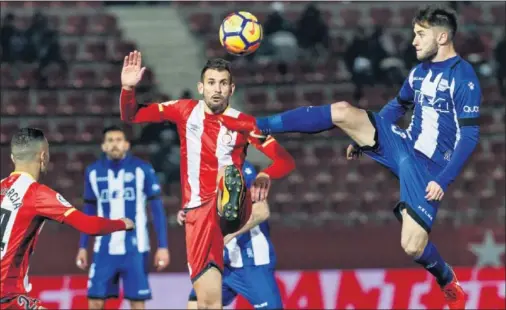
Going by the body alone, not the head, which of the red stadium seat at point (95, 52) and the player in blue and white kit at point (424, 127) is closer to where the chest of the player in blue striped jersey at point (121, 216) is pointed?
the player in blue and white kit

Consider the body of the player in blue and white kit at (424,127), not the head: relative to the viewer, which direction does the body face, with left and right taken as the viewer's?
facing the viewer and to the left of the viewer

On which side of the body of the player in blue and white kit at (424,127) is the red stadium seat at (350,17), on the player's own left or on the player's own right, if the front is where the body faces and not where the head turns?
on the player's own right

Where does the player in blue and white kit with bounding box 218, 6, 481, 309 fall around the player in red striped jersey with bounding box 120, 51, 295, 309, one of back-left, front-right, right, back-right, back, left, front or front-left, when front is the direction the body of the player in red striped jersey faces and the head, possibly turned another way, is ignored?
left

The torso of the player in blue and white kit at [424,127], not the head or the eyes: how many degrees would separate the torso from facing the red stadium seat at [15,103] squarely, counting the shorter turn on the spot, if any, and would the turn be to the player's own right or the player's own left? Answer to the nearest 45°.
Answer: approximately 90° to the player's own right

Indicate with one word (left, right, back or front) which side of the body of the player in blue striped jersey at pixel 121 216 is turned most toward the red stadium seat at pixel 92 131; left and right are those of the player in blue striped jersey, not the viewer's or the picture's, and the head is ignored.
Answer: back

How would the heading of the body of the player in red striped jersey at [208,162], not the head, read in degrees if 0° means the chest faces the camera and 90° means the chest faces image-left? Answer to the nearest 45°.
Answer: approximately 0°

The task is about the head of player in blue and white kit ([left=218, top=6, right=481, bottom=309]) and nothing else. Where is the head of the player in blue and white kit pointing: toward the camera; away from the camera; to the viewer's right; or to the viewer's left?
to the viewer's left

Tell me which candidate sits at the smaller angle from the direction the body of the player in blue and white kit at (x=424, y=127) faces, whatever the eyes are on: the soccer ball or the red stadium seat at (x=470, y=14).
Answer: the soccer ball

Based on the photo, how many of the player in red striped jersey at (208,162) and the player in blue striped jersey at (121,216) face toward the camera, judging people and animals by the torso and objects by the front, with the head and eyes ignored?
2

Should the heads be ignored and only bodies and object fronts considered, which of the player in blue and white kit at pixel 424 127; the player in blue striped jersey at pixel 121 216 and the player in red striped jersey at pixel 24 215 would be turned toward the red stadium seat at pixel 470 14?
the player in red striped jersey

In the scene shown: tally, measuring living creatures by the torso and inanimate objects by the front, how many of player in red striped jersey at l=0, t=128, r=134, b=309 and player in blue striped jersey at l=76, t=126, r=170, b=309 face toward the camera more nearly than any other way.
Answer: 1

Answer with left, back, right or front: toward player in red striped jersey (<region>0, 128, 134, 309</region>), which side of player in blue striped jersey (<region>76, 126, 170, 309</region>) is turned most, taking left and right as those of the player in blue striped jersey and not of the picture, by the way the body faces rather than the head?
front
